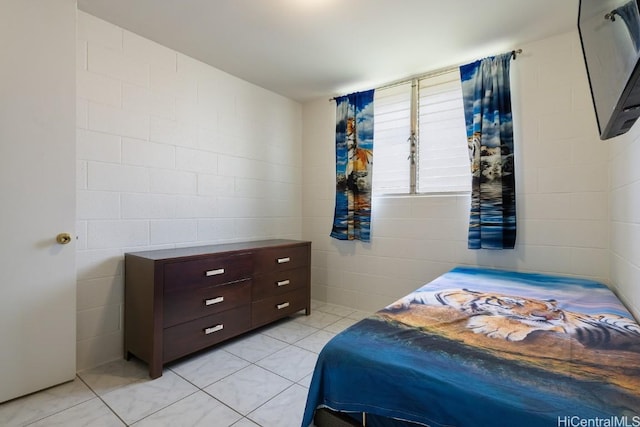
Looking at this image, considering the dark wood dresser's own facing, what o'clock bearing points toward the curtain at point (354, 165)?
The curtain is roughly at 10 o'clock from the dark wood dresser.

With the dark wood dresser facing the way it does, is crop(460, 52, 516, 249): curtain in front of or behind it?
in front

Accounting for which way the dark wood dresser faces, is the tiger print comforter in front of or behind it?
in front

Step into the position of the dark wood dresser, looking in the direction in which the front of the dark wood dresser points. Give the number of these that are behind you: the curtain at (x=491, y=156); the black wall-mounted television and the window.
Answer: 0

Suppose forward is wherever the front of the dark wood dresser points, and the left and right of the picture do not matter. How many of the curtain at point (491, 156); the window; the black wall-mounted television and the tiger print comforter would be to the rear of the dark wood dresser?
0

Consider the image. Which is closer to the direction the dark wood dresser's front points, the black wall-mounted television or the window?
the black wall-mounted television

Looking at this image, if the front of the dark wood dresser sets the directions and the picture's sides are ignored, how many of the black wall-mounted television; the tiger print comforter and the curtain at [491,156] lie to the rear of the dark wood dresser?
0

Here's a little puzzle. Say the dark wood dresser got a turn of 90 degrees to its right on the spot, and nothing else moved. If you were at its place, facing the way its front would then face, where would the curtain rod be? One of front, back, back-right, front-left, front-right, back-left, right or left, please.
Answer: back-left

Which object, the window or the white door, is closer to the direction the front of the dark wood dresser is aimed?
the window

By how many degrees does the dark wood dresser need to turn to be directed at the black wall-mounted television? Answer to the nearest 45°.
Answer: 0° — it already faces it

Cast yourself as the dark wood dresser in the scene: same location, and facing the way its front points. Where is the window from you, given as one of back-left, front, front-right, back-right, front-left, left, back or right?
front-left

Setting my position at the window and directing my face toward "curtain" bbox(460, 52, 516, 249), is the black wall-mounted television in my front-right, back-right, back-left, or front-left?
front-right

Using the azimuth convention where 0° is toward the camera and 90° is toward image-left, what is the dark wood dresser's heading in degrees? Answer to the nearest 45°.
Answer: approximately 315°

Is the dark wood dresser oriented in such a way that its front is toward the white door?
no

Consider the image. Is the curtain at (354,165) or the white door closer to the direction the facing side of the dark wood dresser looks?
the curtain
